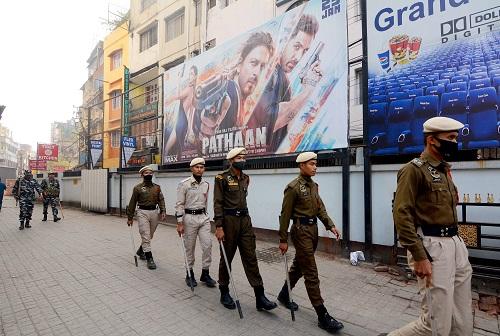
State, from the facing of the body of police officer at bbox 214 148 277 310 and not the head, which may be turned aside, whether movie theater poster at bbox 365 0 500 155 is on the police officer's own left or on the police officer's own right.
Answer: on the police officer's own left

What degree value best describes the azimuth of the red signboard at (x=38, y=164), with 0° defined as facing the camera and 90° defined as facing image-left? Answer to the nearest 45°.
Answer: approximately 0°

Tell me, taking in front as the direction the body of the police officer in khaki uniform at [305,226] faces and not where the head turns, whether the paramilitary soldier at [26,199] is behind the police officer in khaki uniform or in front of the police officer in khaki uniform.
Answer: behind

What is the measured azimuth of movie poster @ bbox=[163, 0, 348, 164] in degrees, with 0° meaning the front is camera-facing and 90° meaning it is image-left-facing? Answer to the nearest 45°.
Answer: approximately 45°

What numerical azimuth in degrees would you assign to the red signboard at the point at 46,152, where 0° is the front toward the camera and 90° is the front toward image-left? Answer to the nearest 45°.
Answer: approximately 0°

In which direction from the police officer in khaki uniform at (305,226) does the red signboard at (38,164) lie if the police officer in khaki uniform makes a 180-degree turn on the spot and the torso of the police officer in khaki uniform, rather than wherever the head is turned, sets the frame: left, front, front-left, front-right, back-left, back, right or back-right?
front

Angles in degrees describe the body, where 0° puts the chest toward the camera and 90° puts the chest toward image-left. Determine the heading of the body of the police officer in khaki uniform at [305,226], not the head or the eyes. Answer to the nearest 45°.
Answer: approximately 315°

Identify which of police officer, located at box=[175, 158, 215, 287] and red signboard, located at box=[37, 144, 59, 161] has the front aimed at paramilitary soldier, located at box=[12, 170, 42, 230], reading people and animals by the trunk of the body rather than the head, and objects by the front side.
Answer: the red signboard

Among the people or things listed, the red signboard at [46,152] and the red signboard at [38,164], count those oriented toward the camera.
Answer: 2
